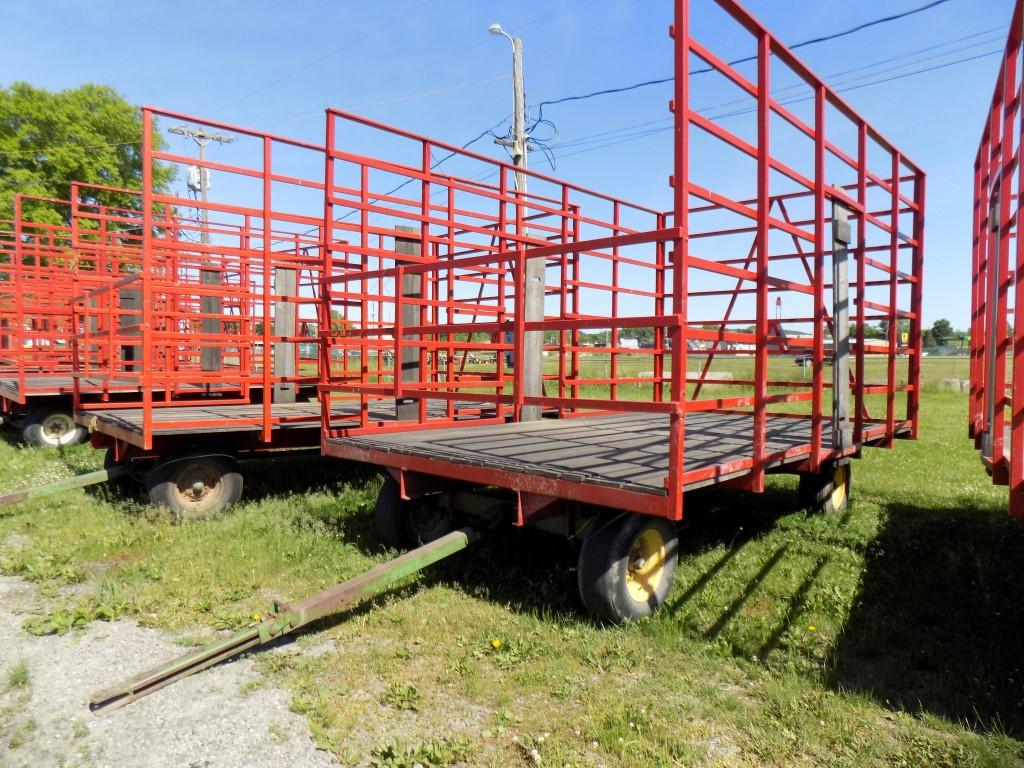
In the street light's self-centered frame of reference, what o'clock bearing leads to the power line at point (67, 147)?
The power line is roughly at 1 o'clock from the street light.

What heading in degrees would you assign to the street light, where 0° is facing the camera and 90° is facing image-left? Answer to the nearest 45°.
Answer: approximately 90°

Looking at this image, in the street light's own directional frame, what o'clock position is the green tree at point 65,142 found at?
The green tree is roughly at 1 o'clock from the street light.

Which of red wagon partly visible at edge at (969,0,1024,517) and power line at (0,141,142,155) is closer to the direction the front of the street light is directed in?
the power line

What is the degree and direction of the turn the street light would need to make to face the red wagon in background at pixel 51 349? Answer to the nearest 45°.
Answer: approximately 45° to its left

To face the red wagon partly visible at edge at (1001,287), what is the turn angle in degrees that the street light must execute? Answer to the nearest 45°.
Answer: approximately 90° to its left
